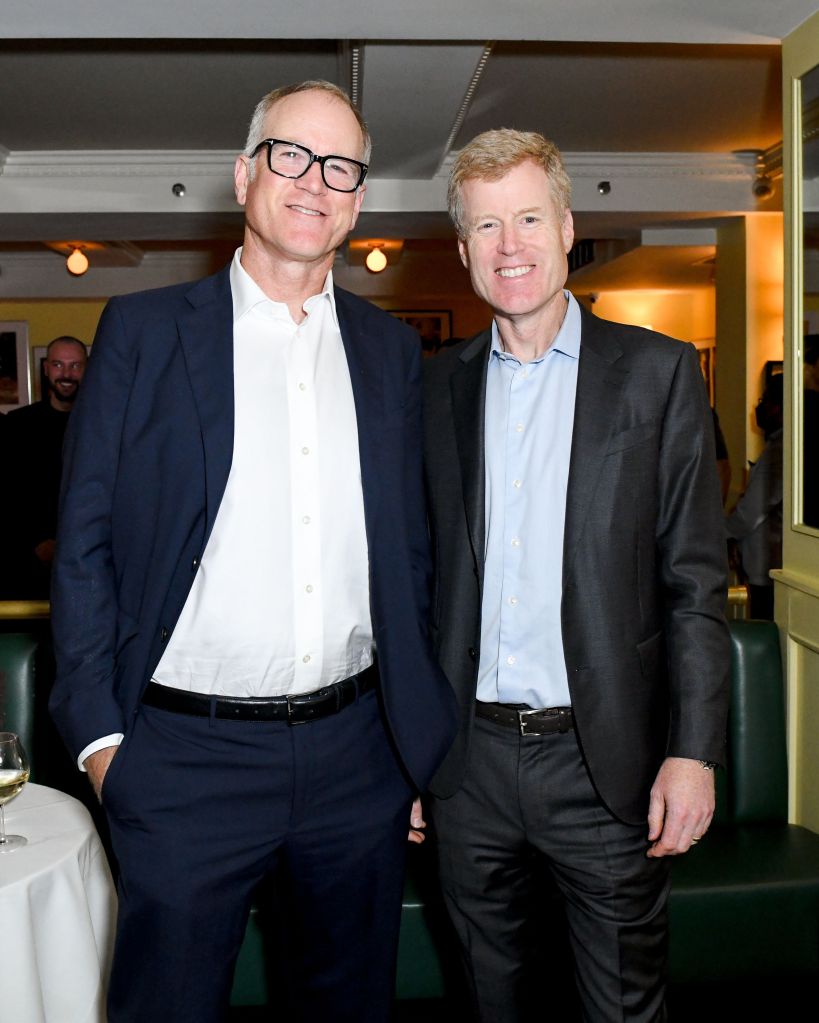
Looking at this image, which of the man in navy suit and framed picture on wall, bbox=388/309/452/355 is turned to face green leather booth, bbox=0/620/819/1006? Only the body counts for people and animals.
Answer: the framed picture on wall

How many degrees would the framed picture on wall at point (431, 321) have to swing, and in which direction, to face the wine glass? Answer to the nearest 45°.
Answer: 0° — it already faces it

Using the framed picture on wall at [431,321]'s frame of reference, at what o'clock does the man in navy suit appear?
The man in navy suit is roughly at 12 o'clock from the framed picture on wall.

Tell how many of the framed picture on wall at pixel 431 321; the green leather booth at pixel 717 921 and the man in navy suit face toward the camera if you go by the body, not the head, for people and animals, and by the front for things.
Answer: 3

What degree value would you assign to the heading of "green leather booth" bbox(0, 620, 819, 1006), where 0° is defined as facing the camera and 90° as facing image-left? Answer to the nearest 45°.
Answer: approximately 0°

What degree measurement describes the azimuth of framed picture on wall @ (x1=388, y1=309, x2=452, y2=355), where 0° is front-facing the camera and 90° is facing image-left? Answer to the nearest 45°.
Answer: approximately 0°

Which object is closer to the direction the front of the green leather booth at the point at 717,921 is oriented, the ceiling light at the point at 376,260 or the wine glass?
the wine glass

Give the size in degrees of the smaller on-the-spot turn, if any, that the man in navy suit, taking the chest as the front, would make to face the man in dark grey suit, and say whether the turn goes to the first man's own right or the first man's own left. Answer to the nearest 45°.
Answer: approximately 90° to the first man's own left

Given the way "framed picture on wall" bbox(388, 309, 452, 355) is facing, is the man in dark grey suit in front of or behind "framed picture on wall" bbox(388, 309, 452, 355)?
in front

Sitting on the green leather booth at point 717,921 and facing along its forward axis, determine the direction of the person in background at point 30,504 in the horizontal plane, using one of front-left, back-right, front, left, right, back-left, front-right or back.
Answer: back-right

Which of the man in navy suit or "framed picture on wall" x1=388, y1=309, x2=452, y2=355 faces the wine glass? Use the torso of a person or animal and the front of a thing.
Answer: the framed picture on wall
